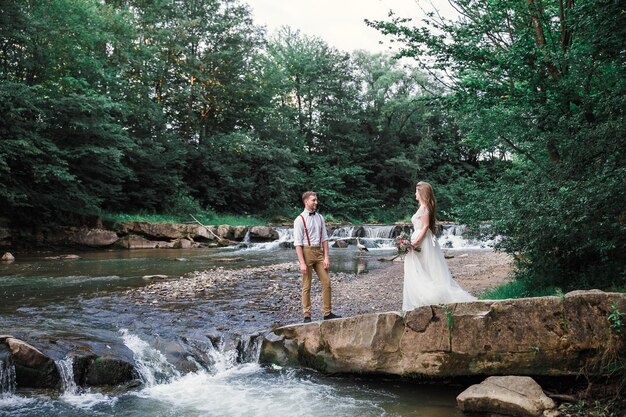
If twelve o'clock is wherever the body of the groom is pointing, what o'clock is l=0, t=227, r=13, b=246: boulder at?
The boulder is roughly at 6 o'clock from the groom.

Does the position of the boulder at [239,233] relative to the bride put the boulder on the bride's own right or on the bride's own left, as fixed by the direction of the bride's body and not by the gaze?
on the bride's own right

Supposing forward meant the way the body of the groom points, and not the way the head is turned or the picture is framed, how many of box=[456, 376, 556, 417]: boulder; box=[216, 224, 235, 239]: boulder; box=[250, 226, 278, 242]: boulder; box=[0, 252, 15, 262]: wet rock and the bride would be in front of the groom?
2

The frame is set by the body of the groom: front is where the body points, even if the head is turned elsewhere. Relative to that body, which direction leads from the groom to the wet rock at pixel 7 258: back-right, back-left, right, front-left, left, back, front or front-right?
back

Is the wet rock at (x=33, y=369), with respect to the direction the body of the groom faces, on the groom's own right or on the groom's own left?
on the groom's own right

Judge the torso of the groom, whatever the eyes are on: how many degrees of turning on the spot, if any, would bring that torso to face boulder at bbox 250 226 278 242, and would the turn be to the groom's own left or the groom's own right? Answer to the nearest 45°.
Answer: approximately 135° to the groom's own left

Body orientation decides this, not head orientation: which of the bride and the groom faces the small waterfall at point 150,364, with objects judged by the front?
the bride

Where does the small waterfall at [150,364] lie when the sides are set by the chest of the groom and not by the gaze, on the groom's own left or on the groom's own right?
on the groom's own right

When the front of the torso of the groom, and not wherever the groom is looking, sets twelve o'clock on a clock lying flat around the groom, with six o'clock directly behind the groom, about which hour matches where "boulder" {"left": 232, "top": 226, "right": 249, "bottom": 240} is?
The boulder is roughly at 7 o'clock from the groom.

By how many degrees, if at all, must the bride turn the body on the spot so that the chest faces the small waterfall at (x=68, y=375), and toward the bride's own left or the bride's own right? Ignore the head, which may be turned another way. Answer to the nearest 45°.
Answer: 0° — they already face it

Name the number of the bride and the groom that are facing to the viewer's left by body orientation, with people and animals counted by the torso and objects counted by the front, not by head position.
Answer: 1

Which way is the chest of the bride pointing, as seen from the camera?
to the viewer's left

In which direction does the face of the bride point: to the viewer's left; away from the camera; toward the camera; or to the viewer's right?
to the viewer's left
